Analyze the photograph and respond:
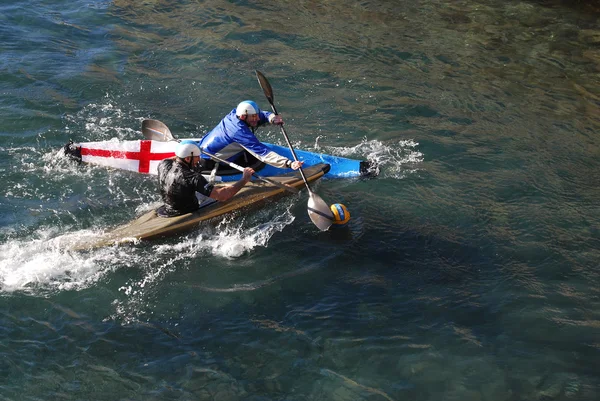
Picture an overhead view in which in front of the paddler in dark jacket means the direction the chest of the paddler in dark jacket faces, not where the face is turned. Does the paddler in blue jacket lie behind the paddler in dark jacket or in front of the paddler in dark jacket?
in front

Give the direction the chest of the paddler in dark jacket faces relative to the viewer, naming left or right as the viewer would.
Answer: facing away from the viewer and to the right of the viewer

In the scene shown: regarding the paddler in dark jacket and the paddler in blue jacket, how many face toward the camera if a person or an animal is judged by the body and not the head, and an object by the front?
0

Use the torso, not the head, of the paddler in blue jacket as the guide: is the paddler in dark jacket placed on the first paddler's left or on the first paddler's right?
on the first paddler's right

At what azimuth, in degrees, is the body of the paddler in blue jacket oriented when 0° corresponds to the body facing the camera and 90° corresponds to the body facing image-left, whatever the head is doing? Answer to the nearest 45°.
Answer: approximately 270°
